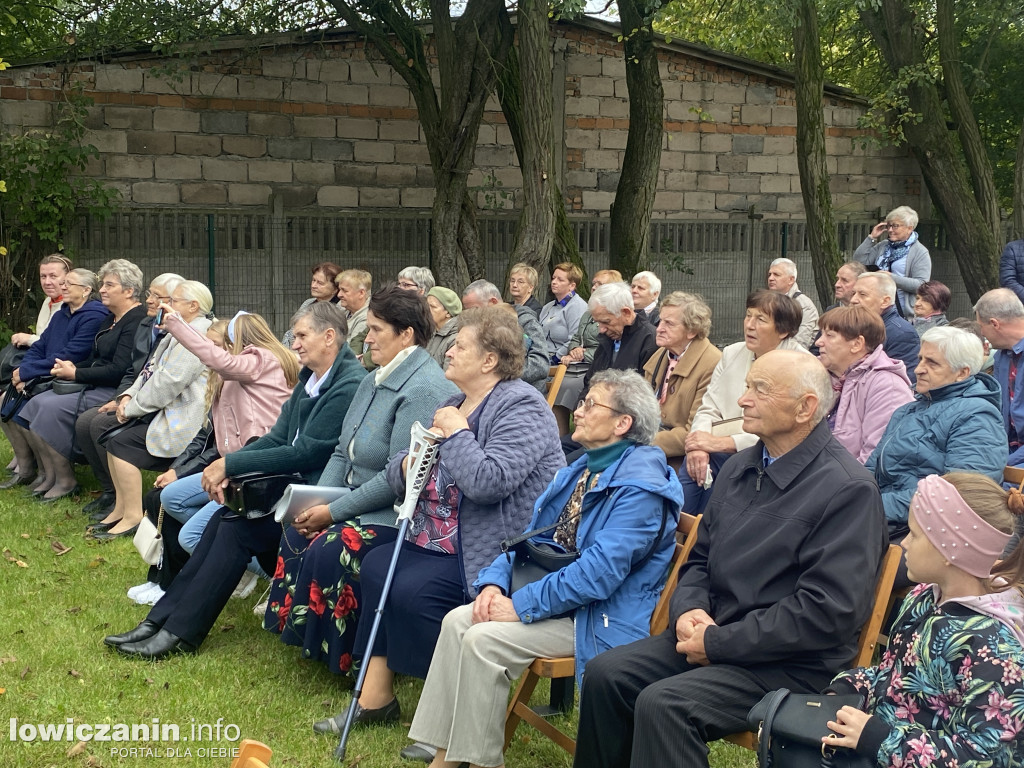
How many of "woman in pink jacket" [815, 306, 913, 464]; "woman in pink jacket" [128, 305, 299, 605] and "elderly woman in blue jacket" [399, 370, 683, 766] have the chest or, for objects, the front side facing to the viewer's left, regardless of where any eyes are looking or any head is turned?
3

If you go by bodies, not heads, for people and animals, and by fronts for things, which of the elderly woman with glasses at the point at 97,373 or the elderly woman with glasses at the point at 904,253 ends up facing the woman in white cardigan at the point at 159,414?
the elderly woman with glasses at the point at 904,253

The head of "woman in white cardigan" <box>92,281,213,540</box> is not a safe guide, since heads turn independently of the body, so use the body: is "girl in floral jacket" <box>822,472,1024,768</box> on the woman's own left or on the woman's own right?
on the woman's own left

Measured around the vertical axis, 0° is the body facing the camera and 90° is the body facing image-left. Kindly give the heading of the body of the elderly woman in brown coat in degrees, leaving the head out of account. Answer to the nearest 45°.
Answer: approximately 45°

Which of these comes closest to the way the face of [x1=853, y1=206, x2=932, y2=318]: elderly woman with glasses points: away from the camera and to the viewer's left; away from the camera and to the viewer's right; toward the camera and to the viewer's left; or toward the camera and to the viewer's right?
toward the camera and to the viewer's left

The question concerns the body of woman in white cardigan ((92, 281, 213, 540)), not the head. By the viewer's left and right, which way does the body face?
facing to the left of the viewer

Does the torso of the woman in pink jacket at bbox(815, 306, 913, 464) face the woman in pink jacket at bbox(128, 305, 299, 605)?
yes

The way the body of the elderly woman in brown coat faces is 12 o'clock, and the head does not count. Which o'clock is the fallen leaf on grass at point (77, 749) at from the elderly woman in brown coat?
The fallen leaf on grass is roughly at 12 o'clock from the elderly woman in brown coat.

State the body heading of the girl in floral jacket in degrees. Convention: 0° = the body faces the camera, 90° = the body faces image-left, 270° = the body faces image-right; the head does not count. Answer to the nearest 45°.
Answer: approximately 90°

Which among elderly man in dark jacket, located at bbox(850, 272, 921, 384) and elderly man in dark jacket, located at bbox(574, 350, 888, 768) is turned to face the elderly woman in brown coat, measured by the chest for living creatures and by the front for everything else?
elderly man in dark jacket, located at bbox(850, 272, 921, 384)

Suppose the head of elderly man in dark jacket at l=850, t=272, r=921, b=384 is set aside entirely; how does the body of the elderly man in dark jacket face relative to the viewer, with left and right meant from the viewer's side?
facing the viewer and to the left of the viewer

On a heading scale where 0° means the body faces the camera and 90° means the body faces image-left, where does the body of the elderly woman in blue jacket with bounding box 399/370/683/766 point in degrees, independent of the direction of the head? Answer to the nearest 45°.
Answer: approximately 90°
